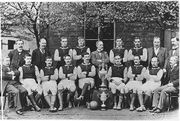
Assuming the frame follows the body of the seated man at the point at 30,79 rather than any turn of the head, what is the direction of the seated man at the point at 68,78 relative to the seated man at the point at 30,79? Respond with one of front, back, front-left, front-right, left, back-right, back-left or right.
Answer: left

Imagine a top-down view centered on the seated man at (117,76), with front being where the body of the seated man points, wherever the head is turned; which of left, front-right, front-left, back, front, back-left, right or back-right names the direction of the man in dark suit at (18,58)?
right

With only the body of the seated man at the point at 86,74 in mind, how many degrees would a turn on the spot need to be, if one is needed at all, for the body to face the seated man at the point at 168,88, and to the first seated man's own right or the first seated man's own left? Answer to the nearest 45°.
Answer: approximately 90° to the first seated man's own left

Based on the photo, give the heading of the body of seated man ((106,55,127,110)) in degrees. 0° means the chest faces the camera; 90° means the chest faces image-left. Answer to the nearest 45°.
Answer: approximately 0°

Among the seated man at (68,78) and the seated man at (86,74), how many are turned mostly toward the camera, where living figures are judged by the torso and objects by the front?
2

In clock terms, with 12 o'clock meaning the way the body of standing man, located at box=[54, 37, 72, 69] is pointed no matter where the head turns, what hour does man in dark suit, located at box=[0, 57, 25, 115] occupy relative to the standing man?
The man in dark suit is roughly at 3 o'clock from the standing man.

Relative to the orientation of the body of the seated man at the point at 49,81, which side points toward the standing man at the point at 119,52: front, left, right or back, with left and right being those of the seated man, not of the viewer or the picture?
left
